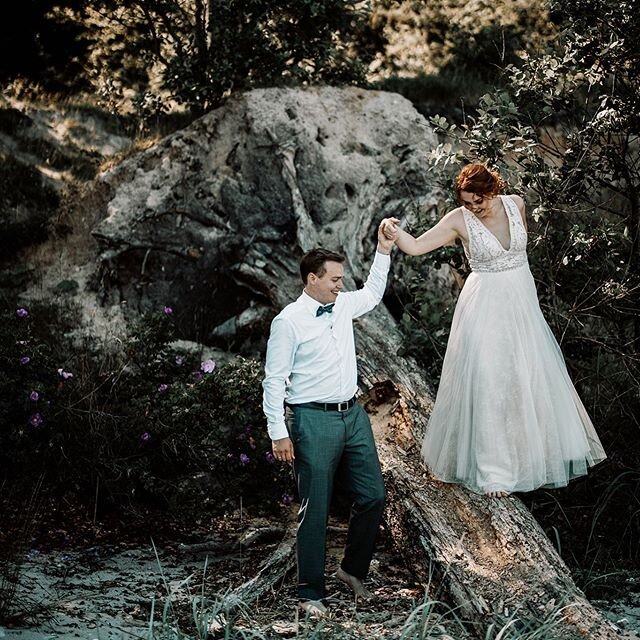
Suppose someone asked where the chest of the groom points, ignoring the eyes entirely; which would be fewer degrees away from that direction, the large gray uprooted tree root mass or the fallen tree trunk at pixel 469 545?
the fallen tree trunk

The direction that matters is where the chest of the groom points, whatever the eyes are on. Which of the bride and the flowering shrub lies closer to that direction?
the bride

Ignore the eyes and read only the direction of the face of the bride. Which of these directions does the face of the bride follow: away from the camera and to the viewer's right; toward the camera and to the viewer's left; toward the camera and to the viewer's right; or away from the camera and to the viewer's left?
toward the camera and to the viewer's left

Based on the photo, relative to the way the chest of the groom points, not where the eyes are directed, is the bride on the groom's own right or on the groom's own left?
on the groom's own left

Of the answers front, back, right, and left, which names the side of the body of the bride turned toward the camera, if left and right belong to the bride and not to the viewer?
front

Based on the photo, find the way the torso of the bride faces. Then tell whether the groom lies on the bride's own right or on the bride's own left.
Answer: on the bride's own right

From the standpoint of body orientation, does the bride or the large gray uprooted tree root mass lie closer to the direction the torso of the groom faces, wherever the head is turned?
the bride

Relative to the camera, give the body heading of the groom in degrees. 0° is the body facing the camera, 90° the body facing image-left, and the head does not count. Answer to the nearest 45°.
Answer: approximately 315°

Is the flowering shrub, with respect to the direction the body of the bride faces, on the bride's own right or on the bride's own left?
on the bride's own right

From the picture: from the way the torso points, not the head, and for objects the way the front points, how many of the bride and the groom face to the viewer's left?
0

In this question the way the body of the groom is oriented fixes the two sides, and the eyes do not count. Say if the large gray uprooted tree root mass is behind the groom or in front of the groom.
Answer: behind
